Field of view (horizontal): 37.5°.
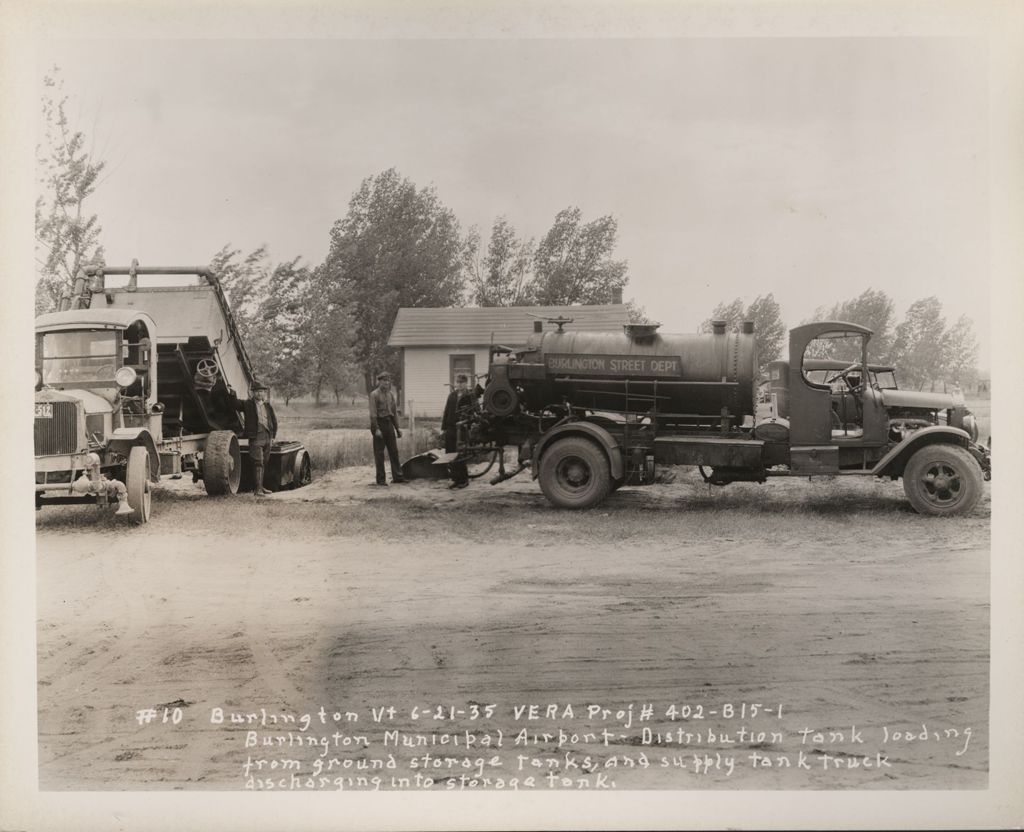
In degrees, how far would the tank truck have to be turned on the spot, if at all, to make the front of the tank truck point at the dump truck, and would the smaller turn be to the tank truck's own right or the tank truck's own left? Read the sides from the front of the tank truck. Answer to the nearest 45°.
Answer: approximately 135° to the tank truck's own right

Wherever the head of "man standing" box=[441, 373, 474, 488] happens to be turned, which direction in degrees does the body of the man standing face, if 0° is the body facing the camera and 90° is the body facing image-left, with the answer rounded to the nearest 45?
approximately 0°

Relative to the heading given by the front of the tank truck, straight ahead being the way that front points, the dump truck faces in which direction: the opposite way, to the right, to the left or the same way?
to the right

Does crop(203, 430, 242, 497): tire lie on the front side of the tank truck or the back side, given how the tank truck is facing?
on the back side

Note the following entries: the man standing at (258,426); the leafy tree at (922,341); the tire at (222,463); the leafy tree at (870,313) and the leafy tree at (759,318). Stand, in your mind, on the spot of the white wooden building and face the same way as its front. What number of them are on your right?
2

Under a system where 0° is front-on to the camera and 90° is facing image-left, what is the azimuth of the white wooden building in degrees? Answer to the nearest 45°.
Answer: approximately 0°
